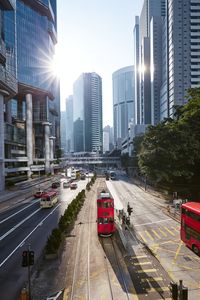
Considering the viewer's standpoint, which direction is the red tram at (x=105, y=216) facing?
facing the viewer

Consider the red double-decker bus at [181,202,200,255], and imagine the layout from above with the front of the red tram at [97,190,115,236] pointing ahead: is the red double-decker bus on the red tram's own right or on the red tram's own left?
on the red tram's own left
